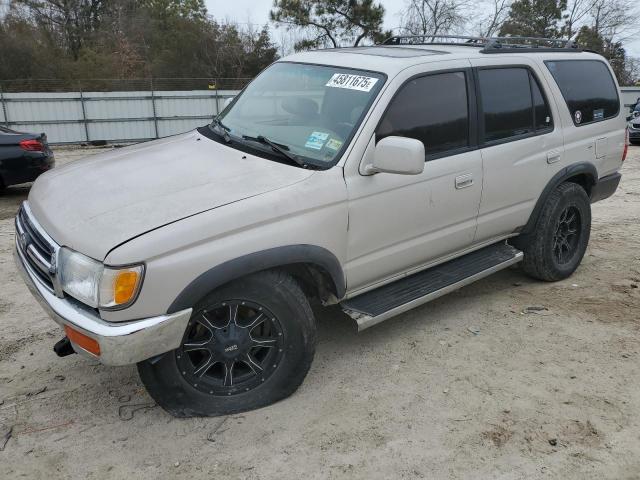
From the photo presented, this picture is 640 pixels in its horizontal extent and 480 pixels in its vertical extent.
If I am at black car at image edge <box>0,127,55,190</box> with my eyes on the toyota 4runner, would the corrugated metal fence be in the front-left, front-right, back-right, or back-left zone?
back-left

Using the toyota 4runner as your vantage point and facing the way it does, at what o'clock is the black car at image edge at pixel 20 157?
The black car at image edge is roughly at 3 o'clock from the toyota 4runner.

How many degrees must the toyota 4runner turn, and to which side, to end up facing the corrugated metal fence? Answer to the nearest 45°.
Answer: approximately 90° to its right

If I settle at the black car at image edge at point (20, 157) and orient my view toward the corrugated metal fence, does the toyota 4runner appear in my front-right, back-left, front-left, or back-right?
back-right

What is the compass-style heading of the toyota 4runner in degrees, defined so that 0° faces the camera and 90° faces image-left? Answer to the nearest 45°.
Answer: approximately 45°
